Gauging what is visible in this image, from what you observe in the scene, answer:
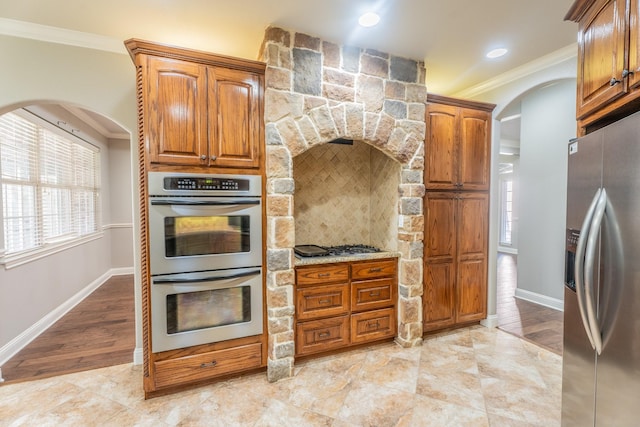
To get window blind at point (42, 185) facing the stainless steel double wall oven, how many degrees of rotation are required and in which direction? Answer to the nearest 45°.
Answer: approximately 45° to its right

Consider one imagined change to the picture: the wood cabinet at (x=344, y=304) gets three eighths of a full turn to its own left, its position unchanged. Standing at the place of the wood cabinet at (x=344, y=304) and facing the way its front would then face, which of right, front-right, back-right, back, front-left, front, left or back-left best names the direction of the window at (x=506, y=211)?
front-right

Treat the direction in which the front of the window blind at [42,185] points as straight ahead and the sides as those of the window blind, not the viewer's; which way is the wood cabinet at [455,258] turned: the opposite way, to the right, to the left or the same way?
to the right

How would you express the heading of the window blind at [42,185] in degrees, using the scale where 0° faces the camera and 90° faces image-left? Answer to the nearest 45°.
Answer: approximately 315°

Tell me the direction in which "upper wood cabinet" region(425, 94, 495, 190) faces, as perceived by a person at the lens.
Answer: facing the viewer and to the right of the viewer

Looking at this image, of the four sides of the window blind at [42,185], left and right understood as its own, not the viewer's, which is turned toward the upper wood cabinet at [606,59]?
front

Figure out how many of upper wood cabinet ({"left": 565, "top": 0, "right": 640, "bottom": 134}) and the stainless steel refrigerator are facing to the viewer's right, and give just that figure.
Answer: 0

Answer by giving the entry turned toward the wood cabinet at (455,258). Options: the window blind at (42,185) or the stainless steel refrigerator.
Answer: the window blind

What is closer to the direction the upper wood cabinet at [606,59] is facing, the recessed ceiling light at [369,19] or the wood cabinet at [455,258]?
the recessed ceiling light

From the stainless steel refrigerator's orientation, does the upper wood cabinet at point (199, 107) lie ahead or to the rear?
ahead

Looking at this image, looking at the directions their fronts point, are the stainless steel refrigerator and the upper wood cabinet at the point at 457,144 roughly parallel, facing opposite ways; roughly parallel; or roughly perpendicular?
roughly perpendicular

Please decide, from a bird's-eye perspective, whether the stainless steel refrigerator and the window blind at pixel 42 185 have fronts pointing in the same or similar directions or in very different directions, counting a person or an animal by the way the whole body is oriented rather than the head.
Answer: very different directions

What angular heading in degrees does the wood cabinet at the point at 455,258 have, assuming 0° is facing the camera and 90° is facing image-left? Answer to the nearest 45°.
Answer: approximately 315°
